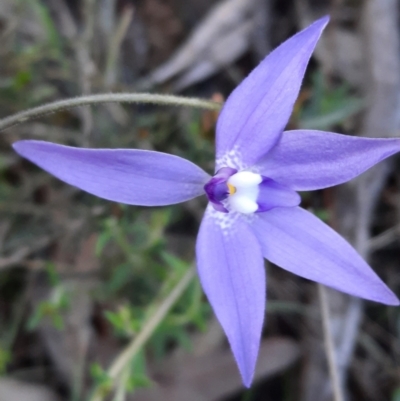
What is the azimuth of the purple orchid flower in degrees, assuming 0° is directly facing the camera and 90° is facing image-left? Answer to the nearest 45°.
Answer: approximately 0°
